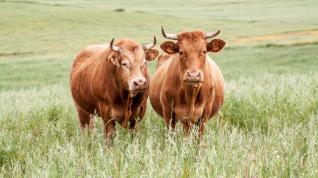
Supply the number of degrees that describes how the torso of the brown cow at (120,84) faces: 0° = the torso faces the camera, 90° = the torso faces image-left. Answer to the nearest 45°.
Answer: approximately 315°

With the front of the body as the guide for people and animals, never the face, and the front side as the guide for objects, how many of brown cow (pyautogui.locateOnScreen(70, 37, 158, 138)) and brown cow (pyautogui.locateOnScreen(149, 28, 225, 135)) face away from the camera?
0

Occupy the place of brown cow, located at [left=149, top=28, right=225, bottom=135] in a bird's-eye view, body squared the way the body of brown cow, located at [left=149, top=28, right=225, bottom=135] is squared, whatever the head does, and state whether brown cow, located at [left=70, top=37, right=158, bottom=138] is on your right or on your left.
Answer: on your right

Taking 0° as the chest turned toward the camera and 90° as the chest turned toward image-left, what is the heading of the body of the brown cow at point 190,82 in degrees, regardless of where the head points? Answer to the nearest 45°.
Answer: approximately 0°
